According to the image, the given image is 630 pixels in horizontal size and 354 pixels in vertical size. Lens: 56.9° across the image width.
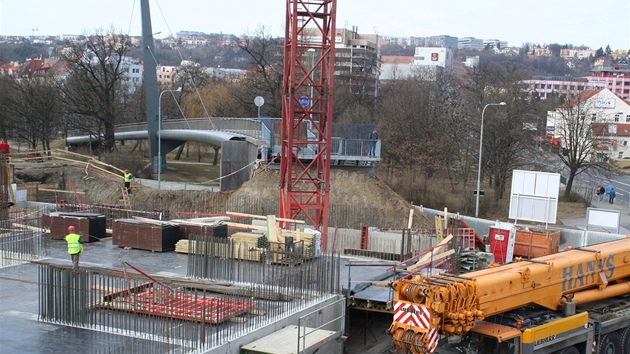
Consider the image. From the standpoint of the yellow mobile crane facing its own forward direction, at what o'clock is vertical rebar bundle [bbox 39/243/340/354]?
The vertical rebar bundle is roughly at 1 o'clock from the yellow mobile crane.

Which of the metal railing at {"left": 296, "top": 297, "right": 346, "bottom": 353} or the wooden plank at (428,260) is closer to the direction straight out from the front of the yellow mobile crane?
the metal railing

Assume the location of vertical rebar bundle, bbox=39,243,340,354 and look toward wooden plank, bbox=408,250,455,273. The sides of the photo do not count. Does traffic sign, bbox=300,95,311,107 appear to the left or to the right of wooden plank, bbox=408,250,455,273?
left

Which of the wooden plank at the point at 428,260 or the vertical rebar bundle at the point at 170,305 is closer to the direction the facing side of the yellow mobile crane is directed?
the vertical rebar bundle

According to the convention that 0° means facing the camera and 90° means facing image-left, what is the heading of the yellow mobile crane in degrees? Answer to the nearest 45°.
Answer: approximately 45°

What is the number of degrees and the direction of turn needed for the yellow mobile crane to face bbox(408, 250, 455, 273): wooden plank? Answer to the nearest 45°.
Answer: approximately 90° to its right

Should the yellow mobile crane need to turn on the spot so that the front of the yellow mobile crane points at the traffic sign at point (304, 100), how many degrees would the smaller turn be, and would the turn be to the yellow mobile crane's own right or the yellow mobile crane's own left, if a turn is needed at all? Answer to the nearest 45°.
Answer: approximately 90° to the yellow mobile crane's own right

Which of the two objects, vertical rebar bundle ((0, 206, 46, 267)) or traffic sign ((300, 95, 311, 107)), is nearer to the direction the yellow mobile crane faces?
the vertical rebar bundle

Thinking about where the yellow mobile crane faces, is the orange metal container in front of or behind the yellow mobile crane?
behind
